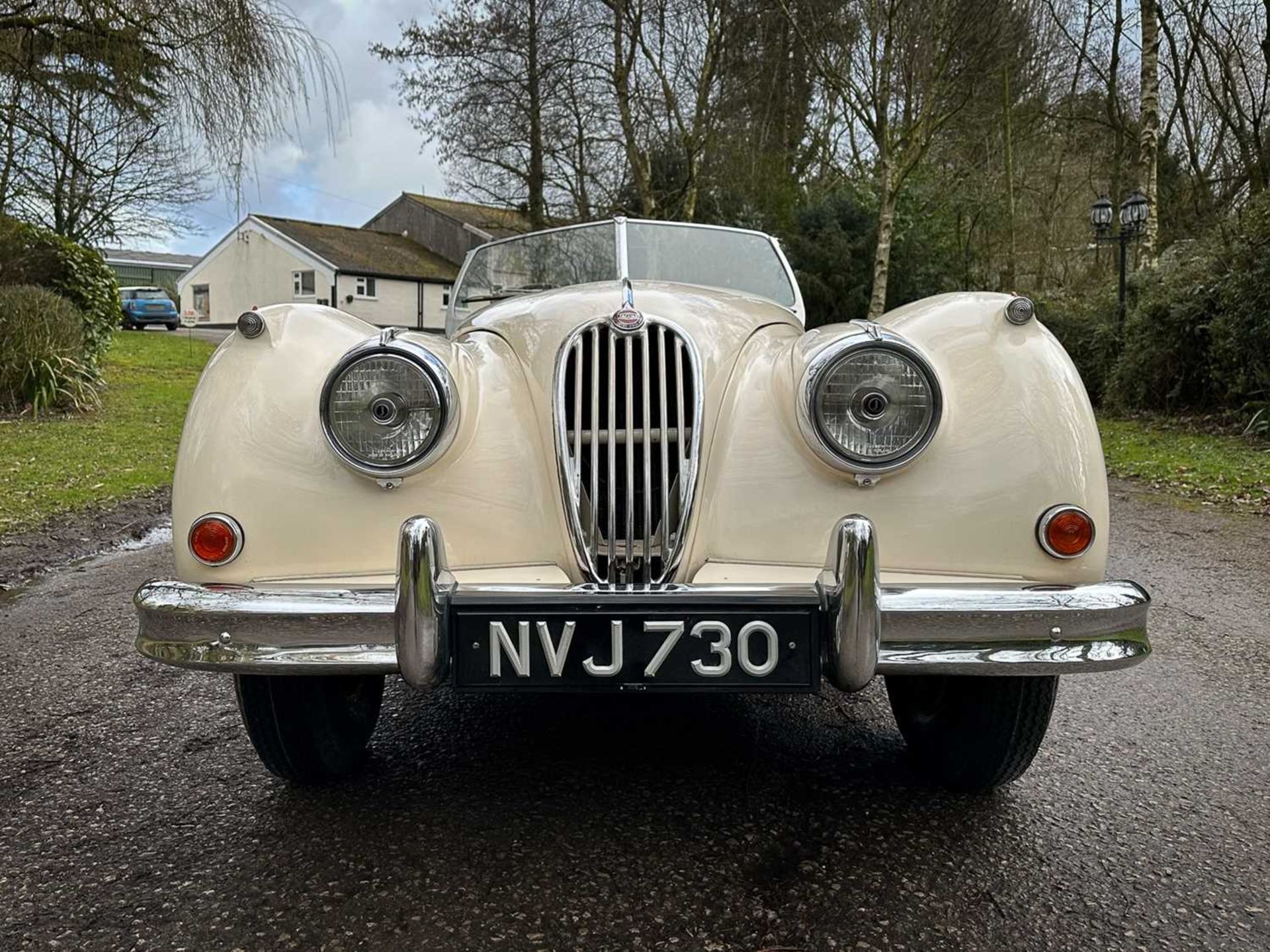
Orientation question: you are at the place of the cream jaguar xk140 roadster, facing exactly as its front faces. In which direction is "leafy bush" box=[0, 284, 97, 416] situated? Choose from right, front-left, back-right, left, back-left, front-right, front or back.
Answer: back-right

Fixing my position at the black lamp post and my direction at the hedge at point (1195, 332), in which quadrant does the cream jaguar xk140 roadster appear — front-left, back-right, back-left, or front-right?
front-right

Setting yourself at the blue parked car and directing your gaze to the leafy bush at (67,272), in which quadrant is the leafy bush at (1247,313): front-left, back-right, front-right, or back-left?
front-left

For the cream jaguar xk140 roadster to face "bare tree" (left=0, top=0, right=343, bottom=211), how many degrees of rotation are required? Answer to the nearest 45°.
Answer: approximately 135° to its right

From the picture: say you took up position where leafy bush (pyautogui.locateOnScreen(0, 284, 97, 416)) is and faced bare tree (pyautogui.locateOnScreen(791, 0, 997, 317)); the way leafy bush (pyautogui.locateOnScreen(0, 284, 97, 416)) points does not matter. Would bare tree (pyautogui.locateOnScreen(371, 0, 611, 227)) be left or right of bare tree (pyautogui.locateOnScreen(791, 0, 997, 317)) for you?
left

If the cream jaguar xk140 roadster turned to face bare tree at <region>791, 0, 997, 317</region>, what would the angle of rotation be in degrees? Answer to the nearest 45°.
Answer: approximately 180°

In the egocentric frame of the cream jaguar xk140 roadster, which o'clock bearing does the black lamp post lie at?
The black lamp post is roughly at 7 o'clock from the cream jaguar xk140 roadster.

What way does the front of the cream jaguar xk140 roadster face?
toward the camera

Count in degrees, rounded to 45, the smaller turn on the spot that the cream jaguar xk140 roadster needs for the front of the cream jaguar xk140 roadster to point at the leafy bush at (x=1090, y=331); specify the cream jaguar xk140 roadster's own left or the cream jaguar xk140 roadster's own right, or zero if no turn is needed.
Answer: approximately 135° to the cream jaguar xk140 roadster's own left

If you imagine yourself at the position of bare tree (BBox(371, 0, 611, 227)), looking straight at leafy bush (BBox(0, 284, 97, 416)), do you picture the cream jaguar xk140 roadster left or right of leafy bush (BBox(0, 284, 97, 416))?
left

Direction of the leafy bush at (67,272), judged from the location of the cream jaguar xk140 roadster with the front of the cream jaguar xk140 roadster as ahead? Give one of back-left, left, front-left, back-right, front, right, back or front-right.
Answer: back-right

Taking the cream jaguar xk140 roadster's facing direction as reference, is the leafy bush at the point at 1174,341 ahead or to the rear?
to the rear

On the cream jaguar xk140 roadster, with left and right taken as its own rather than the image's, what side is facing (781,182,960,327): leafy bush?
back

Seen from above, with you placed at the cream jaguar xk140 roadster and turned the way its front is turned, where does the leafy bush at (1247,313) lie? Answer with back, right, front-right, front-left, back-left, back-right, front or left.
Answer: back-left

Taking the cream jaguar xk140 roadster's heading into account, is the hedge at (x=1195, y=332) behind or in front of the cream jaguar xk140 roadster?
behind
